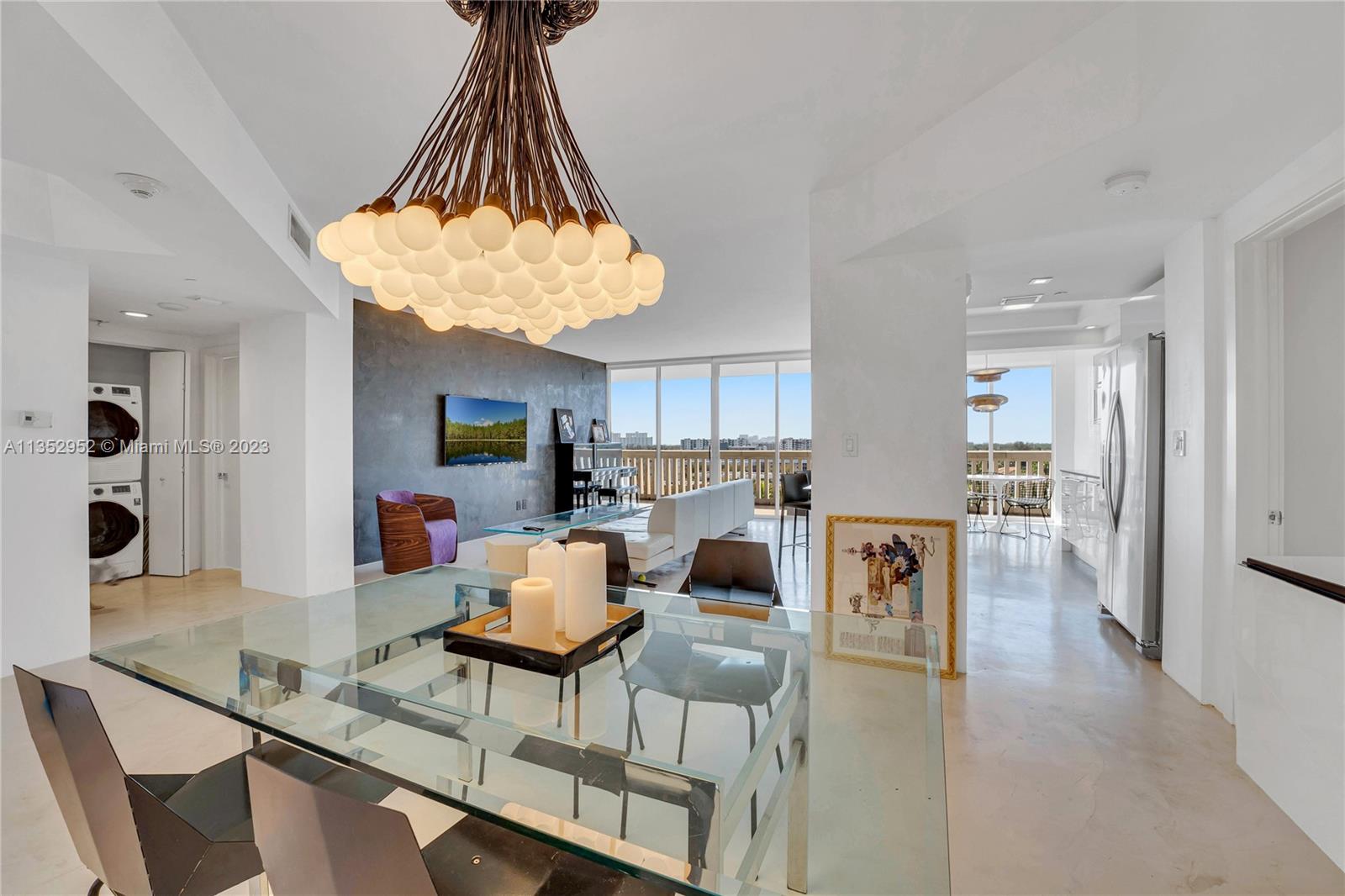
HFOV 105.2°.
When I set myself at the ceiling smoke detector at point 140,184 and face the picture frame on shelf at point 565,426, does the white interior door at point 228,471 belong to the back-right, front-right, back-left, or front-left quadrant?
front-left

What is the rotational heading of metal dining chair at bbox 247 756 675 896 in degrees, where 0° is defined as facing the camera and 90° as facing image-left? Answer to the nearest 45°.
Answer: approximately 225°

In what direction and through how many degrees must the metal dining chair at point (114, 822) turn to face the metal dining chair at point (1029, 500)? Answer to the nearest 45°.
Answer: approximately 45° to its right

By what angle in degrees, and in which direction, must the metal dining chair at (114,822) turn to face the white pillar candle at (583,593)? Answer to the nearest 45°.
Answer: approximately 45° to its right

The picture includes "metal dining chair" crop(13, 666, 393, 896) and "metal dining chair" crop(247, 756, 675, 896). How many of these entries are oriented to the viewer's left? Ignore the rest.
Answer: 0

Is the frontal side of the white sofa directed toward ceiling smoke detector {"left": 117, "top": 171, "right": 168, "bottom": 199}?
no

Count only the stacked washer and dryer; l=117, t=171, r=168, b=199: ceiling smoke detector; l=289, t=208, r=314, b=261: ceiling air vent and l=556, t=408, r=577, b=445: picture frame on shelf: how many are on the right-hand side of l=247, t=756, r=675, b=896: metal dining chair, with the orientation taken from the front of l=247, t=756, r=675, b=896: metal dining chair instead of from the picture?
0

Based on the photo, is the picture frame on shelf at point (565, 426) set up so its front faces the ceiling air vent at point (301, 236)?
no

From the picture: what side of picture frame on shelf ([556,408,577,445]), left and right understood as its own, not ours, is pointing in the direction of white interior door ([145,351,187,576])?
right

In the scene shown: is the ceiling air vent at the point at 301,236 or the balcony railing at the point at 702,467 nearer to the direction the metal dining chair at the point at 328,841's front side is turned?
the balcony railing

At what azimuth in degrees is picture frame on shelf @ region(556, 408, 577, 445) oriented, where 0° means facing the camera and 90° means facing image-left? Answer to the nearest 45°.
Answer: approximately 315°

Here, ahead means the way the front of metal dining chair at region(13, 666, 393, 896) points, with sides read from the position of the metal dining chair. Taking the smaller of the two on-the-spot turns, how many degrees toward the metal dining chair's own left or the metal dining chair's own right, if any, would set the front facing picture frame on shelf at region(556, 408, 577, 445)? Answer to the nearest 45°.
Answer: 0° — it already faces it

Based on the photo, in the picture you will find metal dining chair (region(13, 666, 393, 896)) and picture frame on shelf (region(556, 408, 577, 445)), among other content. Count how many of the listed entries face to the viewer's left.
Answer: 0

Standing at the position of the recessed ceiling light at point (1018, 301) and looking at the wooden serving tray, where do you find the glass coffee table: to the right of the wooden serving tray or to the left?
right

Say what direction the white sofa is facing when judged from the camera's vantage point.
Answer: facing away from the viewer and to the left of the viewer

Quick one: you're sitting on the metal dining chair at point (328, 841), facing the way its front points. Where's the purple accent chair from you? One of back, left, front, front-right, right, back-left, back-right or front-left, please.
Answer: front-left

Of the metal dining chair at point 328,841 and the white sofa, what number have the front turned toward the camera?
0

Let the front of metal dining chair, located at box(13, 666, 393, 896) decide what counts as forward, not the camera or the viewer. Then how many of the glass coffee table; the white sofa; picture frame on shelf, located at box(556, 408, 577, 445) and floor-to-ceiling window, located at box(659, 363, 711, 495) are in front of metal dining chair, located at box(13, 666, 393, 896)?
4

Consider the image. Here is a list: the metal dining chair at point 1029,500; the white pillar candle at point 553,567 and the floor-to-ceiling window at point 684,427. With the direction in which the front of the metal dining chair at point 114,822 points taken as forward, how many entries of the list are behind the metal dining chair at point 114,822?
0

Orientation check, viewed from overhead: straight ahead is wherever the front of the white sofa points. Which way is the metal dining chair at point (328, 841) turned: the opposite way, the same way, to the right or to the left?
to the right

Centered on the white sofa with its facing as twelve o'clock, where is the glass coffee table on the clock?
The glass coffee table is roughly at 11 o'clock from the white sofa.

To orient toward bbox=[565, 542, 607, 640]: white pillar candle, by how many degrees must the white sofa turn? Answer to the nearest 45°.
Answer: approximately 135° to its left

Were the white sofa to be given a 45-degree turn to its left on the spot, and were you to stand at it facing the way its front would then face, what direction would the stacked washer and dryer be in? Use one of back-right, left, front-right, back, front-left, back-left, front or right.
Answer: front
